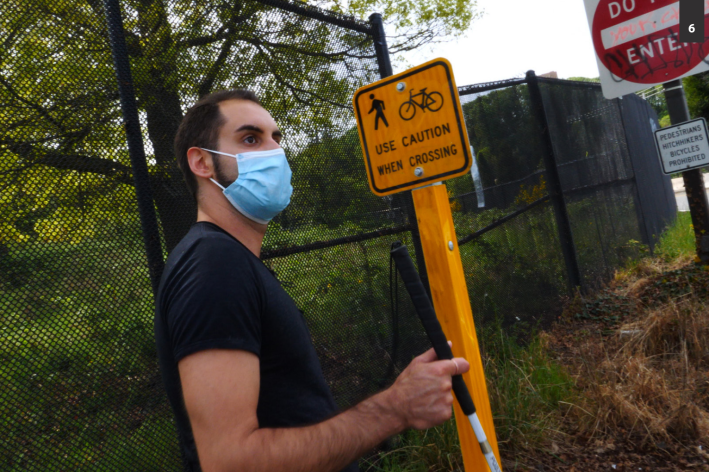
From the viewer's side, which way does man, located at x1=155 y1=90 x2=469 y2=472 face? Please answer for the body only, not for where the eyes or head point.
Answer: to the viewer's right

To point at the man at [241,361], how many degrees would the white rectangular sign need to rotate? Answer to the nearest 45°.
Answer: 0° — it already faces them

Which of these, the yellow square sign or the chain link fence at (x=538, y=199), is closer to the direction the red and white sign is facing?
the yellow square sign

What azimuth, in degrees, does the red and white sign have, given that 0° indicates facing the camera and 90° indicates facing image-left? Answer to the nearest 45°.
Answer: approximately 0°
